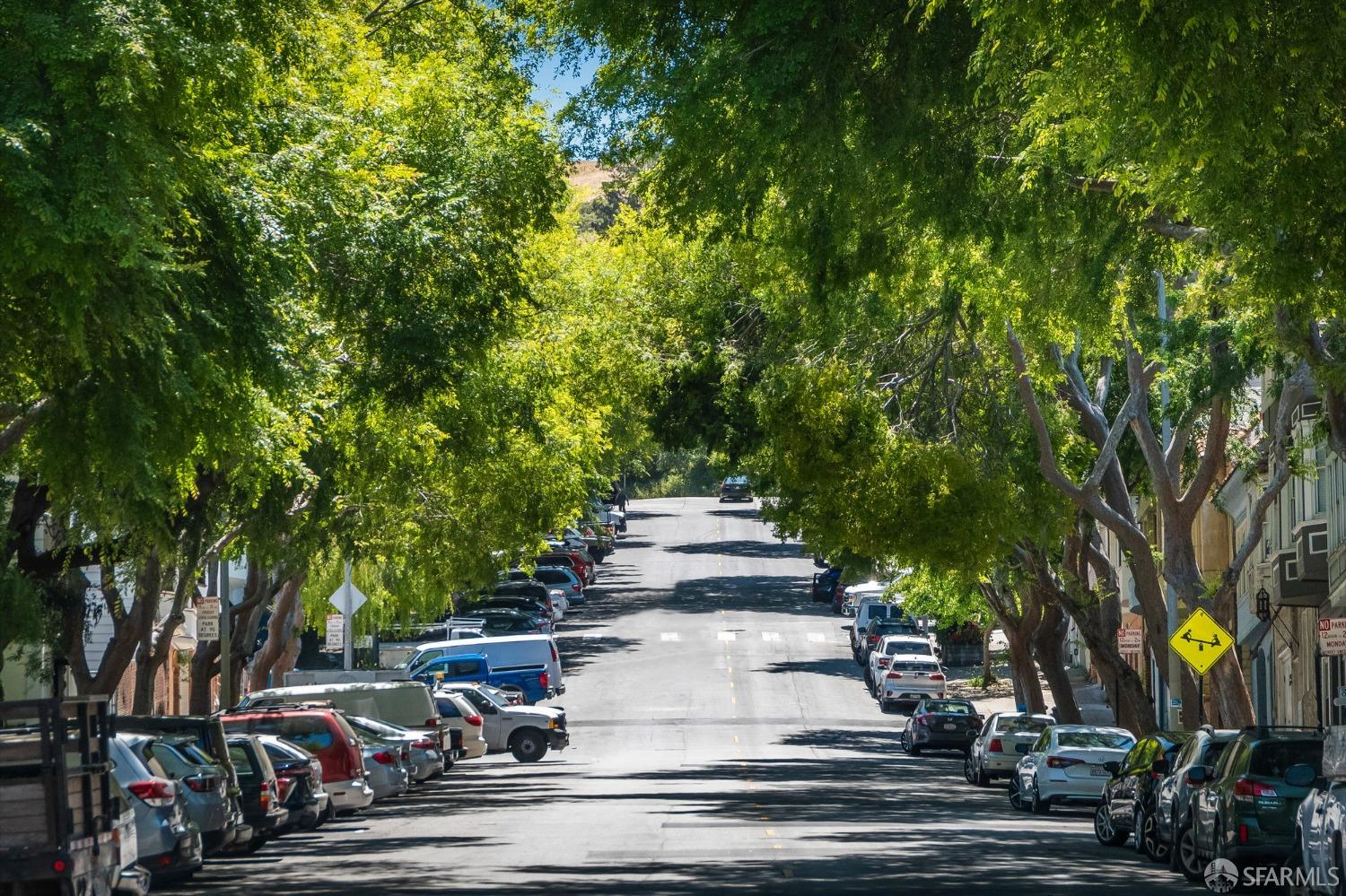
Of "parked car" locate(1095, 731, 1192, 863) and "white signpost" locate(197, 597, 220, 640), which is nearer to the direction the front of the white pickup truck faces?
the parked car

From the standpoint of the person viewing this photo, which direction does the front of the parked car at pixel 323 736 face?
facing away from the viewer and to the left of the viewer

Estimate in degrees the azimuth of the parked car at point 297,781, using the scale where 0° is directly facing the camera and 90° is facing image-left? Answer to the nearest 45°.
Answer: approximately 135°

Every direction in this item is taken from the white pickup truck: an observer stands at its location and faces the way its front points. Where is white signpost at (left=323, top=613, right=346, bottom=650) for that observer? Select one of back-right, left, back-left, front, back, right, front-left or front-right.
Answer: back-left

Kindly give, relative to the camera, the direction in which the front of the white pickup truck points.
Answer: facing to the right of the viewer

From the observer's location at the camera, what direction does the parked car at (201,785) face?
facing away from the viewer and to the left of the viewer

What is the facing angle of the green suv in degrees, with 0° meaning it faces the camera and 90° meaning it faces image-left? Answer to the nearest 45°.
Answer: approximately 135°

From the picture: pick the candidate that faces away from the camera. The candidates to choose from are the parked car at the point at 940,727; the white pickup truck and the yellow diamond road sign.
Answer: the parked car

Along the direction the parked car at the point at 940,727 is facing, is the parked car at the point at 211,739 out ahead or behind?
behind

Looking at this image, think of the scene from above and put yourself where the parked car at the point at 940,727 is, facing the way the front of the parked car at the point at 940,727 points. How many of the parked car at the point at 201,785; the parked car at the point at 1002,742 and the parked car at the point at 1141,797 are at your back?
3

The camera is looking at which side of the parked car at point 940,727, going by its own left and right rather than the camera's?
back
